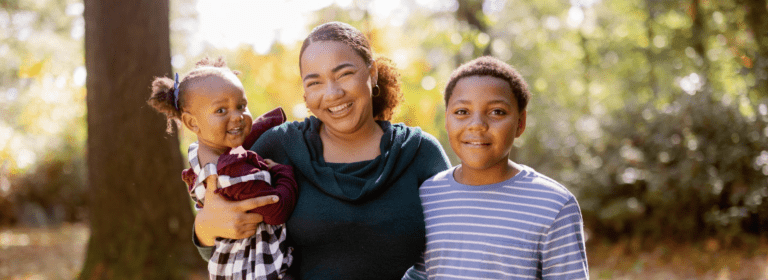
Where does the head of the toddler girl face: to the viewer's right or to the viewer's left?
to the viewer's right

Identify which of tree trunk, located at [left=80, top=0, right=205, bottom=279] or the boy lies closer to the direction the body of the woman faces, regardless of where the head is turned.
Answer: the boy

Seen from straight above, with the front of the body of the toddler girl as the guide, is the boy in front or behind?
in front

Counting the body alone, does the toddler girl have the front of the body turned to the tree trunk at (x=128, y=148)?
no

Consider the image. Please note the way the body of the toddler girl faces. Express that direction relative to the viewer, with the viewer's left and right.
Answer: facing the viewer and to the right of the viewer

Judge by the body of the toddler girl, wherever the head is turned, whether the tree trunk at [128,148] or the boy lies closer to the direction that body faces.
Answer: the boy

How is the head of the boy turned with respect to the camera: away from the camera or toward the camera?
toward the camera

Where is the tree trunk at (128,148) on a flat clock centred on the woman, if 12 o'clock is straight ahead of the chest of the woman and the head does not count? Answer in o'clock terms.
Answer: The tree trunk is roughly at 5 o'clock from the woman.

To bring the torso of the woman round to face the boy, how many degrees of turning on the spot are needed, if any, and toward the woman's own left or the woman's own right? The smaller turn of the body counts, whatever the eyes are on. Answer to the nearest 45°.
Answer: approximately 45° to the woman's own left

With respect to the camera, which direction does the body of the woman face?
toward the camera
